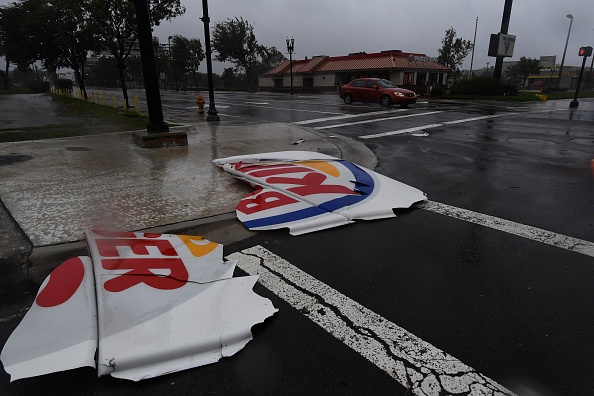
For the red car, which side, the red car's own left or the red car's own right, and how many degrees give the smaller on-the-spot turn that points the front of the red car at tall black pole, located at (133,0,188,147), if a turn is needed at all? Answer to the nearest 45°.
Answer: approximately 45° to the red car's own right

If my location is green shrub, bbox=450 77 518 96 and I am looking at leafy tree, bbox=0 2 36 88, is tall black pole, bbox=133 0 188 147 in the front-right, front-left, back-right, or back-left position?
front-left

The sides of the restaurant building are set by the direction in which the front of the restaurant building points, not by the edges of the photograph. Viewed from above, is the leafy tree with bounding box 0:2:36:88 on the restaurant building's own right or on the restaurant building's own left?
on the restaurant building's own right

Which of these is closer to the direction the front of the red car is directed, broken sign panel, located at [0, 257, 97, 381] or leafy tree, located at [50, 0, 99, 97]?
the broken sign panel

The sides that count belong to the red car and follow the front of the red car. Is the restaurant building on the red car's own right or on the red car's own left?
on the red car's own left

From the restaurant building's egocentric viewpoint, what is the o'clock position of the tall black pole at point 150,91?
The tall black pole is roughly at 2 o'clock from the restaurant building.

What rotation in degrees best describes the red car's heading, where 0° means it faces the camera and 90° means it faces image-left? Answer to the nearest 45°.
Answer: approximately 315°

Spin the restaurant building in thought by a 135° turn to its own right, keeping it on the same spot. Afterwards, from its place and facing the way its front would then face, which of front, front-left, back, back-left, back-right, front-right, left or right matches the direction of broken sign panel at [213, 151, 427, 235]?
left

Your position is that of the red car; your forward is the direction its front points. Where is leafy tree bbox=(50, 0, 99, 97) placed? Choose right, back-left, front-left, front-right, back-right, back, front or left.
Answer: back-right

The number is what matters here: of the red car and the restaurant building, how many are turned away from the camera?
0

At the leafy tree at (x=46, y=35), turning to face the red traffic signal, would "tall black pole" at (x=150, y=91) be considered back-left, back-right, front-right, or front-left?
front-right

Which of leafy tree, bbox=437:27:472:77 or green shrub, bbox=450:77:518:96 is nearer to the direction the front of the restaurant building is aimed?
the green shrub

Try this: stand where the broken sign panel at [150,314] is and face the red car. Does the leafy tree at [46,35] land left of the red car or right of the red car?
left

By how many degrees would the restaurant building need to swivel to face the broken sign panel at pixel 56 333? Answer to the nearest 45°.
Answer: approximately 45° to its right

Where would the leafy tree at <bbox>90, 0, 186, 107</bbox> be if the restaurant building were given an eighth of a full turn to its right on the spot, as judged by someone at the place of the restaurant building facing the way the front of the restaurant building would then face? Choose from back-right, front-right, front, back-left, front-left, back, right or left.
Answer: front-right
